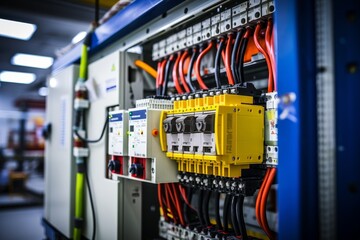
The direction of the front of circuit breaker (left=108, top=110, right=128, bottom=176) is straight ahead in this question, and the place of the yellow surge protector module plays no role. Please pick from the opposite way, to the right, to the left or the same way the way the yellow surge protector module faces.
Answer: the same way

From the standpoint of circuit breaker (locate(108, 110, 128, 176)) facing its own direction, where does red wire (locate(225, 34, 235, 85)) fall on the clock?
The red wire is roughly at 9 o'clock from the circuit breaker.

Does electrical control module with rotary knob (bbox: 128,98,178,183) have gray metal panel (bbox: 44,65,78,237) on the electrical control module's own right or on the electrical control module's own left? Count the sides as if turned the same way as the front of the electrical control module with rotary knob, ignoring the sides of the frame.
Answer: on the electrical control module's own right

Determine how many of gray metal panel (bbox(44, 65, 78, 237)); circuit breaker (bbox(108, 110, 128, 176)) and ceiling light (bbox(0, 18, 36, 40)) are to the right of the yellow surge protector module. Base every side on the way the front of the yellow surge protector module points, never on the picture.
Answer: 3

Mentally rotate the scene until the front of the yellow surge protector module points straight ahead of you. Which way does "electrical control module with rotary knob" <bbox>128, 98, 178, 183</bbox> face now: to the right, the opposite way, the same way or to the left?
the same way

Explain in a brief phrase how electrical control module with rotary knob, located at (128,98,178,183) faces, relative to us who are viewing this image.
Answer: facing the viewer and to the left of the viewer

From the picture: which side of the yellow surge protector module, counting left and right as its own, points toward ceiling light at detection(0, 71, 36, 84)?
right

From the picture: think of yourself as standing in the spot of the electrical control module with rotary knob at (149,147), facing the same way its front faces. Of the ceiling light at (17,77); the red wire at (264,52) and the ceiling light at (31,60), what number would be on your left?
1

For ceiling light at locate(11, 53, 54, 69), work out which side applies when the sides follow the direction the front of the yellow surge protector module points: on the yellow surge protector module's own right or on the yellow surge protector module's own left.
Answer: on the yellow surge protector module's own right

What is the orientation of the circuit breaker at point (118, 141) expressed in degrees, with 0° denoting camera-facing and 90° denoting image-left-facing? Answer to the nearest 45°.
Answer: approximately 45°

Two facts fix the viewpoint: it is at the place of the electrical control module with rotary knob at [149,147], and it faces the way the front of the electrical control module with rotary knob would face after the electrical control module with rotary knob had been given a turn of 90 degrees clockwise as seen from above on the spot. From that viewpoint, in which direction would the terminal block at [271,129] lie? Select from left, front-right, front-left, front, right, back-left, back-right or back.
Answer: back

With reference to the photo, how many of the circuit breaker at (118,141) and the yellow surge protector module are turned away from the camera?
0

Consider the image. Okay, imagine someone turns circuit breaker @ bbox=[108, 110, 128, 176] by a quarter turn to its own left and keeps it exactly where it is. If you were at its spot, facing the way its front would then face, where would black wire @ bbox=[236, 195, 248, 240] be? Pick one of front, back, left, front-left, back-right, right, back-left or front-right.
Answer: front

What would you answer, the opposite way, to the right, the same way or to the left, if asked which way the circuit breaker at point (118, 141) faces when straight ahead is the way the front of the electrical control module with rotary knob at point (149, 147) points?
the same way

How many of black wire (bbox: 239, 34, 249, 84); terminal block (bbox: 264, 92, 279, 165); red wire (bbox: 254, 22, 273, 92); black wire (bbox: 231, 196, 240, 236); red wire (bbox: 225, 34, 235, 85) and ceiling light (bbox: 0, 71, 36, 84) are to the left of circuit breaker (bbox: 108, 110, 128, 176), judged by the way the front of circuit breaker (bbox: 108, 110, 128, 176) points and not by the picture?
5

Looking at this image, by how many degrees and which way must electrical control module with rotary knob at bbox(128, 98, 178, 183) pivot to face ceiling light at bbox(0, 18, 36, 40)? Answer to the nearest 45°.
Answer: approximately 90° to its right

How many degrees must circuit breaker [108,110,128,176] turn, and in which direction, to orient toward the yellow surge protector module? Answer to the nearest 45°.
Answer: approximately 90° to its left

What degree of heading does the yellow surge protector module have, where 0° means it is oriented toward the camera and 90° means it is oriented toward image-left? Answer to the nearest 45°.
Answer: approximately 45°

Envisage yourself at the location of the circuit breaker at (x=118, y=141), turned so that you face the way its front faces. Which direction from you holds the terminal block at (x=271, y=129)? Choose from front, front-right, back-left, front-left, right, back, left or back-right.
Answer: left

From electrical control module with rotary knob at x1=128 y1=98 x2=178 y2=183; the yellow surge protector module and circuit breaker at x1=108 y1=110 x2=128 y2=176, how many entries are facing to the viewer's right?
0
